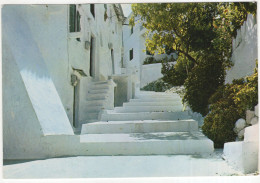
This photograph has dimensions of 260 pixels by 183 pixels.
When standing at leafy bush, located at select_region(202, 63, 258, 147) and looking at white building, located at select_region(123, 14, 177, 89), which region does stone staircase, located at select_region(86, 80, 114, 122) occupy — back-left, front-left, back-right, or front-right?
front-left

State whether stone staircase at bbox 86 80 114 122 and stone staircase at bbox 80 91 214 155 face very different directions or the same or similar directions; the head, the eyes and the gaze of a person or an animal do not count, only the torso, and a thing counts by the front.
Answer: same or similar directions

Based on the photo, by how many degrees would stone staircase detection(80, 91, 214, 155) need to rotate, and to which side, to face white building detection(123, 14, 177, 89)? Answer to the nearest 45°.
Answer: approximately 180°

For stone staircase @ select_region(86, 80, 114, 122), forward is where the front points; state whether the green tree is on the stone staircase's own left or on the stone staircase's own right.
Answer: on the stone staircase's own left

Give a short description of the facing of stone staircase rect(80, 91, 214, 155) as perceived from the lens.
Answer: facing the viewer

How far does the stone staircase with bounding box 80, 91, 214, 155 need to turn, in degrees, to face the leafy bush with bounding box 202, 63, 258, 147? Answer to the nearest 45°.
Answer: approximately 45° to its left

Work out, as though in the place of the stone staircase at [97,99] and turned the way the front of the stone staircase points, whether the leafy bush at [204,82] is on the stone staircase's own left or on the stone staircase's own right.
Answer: on the stone staircase's own left

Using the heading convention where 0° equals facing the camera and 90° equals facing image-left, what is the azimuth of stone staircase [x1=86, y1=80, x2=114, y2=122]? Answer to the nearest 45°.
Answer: approximately 0°
